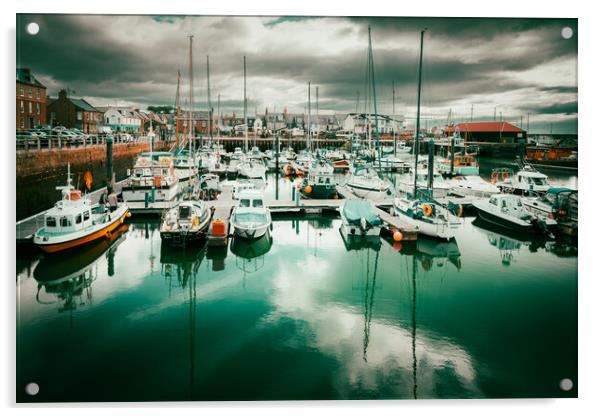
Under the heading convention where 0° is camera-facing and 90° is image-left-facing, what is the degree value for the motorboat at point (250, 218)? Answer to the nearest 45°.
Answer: approximately 0°

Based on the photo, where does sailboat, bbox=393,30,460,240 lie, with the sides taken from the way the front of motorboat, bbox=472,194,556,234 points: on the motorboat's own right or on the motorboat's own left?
on the motorboat's own left

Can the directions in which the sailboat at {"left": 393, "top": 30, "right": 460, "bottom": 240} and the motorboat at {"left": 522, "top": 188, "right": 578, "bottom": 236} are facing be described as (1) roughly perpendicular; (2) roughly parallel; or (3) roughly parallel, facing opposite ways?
roughly parallel

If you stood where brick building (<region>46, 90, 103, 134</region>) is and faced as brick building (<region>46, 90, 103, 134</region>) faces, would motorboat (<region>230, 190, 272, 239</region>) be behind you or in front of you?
in front

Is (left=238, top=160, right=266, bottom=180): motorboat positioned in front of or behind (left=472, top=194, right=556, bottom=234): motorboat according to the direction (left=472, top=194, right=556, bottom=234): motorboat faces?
in front
